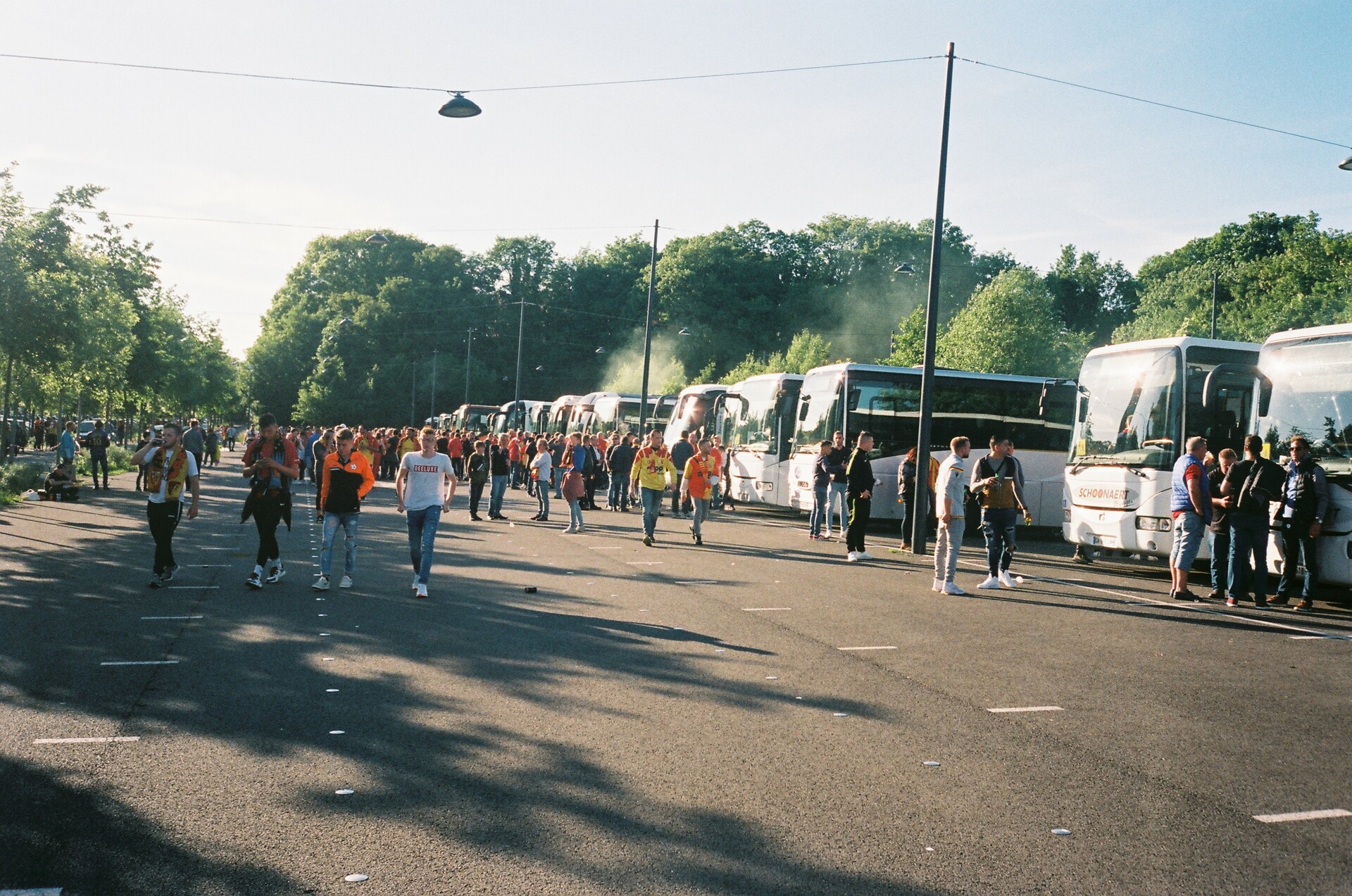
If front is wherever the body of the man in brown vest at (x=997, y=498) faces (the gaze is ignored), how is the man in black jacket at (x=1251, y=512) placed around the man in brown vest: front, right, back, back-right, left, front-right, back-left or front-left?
left

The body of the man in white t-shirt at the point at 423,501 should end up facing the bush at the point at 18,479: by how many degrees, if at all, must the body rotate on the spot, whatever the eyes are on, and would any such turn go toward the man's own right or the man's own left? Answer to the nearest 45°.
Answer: approximately 135° to the man's own right

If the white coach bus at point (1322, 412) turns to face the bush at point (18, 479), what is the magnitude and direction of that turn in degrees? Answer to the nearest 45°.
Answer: approximately 45° to its right

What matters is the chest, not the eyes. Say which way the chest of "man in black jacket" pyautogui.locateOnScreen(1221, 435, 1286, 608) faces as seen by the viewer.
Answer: away from the camera

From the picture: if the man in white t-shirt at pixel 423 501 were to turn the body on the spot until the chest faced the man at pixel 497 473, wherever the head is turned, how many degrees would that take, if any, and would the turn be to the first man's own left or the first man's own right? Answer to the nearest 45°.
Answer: approximately 180°

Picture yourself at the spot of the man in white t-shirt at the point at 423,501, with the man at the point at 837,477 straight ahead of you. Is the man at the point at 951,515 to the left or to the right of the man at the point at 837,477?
right

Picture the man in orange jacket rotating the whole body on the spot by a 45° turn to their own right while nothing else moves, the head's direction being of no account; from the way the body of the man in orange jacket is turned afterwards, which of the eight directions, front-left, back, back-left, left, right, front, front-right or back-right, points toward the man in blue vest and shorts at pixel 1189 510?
back-left

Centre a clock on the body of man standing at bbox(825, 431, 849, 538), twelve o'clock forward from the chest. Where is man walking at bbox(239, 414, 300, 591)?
man walking at bbox(239, 414, 300, 591) is roughly at 1 o'clock from man standing at bbox(825, 431, 849, 538).

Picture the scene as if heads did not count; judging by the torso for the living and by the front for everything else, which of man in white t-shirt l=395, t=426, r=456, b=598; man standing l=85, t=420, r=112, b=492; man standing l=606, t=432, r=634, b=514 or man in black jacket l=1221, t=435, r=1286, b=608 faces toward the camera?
the man in white t-shirt

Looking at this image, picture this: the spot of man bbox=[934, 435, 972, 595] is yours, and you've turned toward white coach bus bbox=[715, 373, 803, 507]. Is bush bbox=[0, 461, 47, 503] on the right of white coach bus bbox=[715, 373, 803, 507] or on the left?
left
